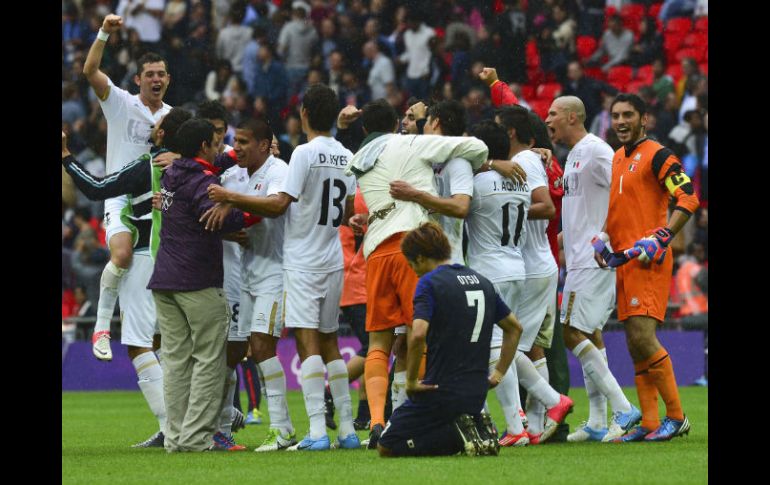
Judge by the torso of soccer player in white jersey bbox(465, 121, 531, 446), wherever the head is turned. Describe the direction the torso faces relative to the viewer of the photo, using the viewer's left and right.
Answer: facing away from the viewer and to the left of the viewer

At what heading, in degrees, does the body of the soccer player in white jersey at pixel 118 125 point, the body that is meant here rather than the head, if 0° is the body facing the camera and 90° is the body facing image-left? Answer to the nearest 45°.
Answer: approximately 315°

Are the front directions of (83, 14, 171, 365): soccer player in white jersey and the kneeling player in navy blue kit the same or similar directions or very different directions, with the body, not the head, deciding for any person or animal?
very different directions

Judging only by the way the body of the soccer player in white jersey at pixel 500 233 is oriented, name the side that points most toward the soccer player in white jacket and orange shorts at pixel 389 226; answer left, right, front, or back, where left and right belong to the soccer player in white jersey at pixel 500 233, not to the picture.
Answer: left

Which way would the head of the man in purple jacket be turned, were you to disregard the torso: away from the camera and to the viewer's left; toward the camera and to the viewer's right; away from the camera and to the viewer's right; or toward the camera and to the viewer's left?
away from the camera and to the viewer's right

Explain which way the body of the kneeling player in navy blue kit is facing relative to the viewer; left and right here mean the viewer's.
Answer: facing away from the viewer and to the left of the viewer

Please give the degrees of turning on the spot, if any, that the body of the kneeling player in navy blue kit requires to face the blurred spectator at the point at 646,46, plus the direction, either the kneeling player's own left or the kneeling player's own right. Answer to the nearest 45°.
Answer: approximately 45° to the kneeling player's own right
